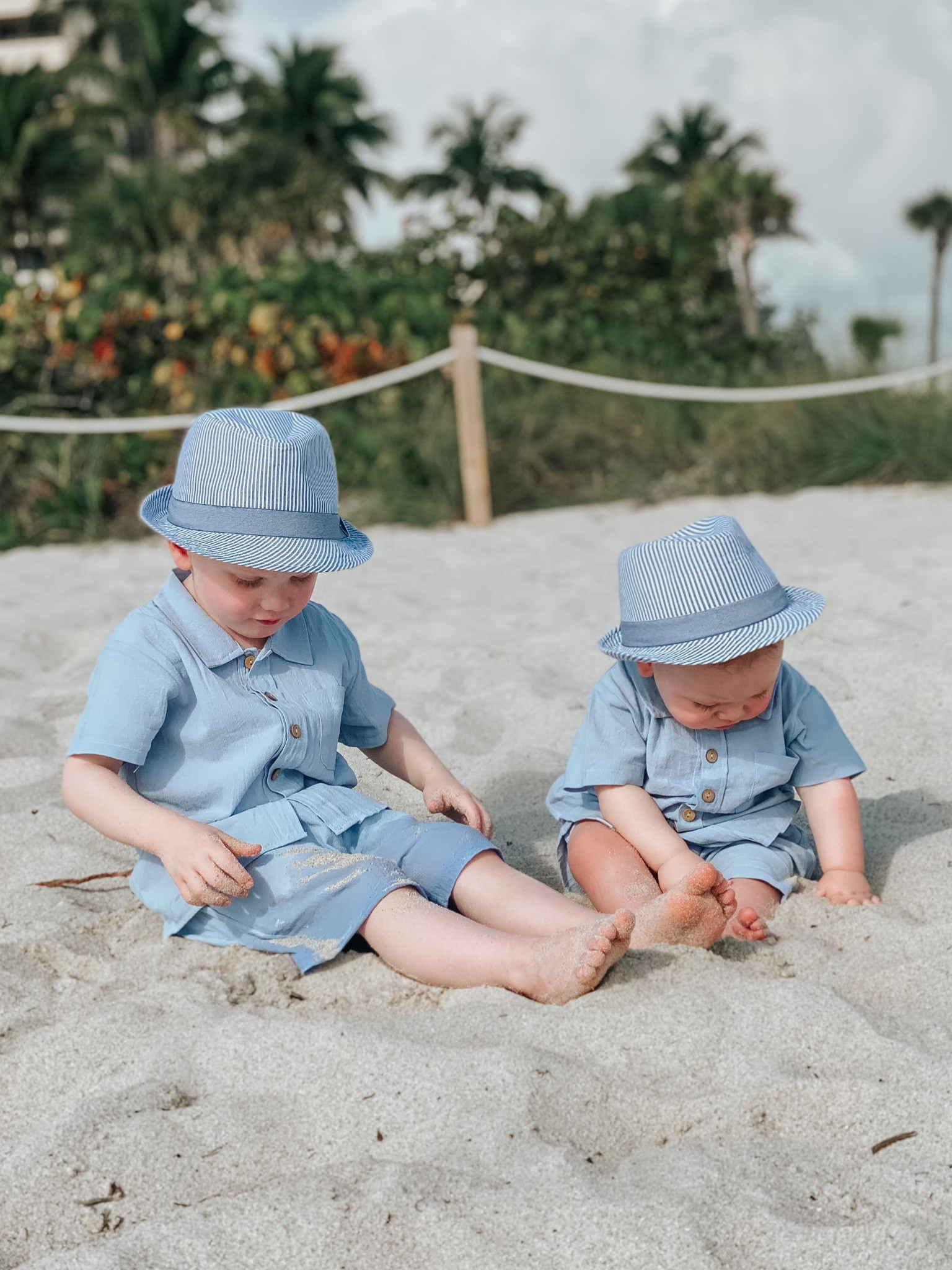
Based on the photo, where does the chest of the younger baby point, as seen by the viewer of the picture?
toward the camera

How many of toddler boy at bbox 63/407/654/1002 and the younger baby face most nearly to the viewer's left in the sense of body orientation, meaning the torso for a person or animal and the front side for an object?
0

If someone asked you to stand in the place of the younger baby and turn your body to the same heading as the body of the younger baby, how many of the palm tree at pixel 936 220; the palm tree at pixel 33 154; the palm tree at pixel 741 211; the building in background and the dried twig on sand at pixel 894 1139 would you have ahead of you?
1

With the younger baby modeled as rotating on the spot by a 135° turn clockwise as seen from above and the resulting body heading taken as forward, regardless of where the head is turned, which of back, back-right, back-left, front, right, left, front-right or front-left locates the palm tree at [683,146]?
front-right

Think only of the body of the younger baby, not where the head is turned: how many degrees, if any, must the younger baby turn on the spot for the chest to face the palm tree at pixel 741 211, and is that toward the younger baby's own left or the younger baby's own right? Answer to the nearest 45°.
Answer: approximately 180°

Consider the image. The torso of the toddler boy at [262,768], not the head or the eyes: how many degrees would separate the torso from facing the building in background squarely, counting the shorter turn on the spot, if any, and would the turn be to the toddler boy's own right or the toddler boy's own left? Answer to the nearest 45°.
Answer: approximately 135° to the toddler boy's own left

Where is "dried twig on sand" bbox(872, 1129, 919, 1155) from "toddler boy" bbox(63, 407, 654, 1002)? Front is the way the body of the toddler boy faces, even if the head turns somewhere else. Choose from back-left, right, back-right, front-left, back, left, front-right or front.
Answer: front

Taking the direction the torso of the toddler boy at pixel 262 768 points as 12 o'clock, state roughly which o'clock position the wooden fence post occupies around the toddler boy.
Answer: The wooden fence post is roughly at 8 o'clock from the toddler boy.

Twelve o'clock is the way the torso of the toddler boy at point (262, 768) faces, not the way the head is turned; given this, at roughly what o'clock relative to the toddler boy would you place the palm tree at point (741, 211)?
The palm tree is roughly at 8 o'clock from the toddler boy.

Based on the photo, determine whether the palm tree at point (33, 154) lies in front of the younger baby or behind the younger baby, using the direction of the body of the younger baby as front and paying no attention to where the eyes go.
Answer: behind

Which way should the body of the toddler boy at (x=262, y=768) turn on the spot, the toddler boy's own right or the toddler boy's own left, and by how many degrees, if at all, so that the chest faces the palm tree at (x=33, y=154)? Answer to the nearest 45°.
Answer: approximately 135° to the toddler boy's own left

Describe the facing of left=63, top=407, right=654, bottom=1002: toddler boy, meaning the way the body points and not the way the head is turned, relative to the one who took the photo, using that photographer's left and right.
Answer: facing the viewer and to the right of the viewer
